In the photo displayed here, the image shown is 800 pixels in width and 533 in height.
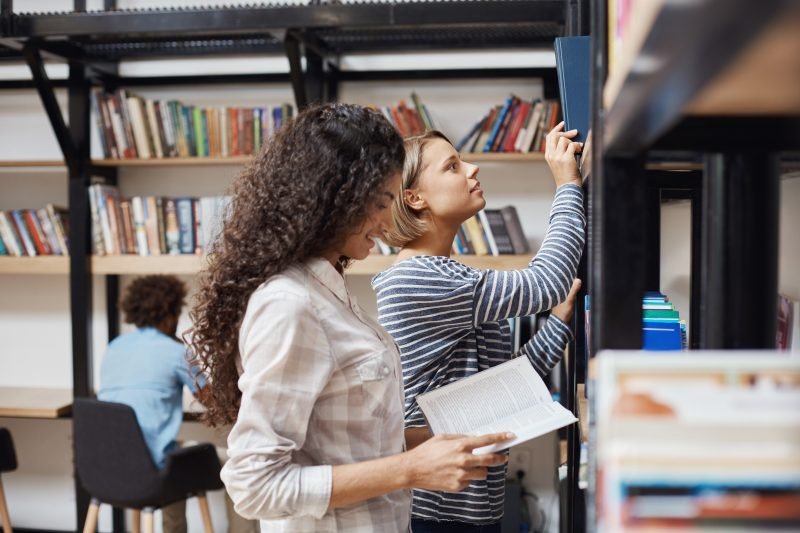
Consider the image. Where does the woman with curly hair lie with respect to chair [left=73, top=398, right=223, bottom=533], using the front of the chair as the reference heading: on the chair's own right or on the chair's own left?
on the chair's own right

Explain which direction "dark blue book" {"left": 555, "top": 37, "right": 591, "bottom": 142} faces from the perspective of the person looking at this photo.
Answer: facing the viewer

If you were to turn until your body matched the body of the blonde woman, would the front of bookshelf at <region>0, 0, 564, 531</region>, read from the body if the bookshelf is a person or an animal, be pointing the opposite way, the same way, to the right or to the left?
to the right

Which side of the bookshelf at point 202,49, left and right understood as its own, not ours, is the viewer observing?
front

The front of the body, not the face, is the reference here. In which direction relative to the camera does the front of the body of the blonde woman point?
to the viewer's right

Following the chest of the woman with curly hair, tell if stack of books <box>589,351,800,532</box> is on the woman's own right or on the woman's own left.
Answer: on the woman's own right

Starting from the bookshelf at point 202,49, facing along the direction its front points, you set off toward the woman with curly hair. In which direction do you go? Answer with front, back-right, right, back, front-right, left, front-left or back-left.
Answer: front

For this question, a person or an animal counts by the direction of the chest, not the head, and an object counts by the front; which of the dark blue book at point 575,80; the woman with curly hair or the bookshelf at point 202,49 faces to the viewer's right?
the woman with curly hair

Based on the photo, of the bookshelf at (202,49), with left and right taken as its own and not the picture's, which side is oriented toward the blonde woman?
front

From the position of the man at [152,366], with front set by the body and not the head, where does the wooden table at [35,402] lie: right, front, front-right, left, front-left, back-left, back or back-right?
left

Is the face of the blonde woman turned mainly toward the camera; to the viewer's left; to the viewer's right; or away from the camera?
to the viewer's right

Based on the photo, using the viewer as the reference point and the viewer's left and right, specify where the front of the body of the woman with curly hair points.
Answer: facing to the right of the viewer
